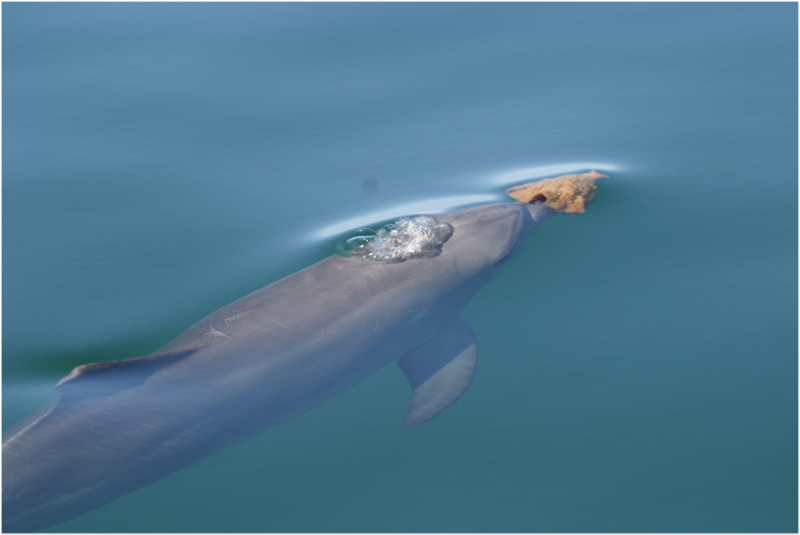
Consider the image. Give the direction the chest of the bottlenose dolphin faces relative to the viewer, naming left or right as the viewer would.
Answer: facing away from the viewer and to the right of the viewer
